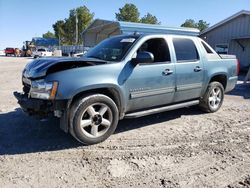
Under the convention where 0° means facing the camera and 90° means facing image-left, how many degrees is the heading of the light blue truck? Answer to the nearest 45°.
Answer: approximately 45°
